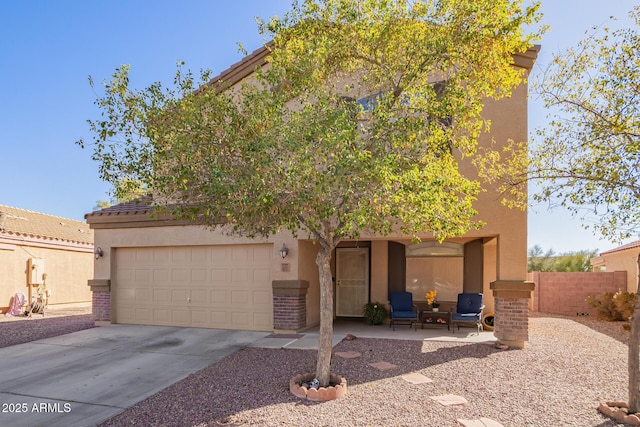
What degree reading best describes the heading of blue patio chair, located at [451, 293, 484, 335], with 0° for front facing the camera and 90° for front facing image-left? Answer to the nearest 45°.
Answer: approximately 45°
